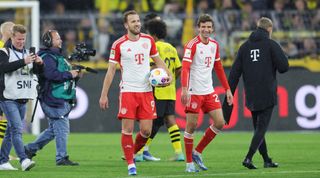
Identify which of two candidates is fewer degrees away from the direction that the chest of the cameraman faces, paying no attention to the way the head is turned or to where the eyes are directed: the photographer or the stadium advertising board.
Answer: the stadium advertising board

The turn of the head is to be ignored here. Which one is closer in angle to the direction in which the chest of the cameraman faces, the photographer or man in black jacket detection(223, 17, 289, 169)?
the man in black jacket

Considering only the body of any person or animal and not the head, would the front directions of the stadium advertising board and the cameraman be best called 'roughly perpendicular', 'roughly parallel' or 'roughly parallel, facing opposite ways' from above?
roughly perpendicular

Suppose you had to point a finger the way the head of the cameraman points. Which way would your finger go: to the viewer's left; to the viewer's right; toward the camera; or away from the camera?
to the viewer's right

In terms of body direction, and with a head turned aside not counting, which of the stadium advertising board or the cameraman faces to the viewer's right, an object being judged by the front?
the cameraman

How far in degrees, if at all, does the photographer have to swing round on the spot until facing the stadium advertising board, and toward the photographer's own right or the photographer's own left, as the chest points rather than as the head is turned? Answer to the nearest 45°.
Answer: approximately 90° to the photographer's own left

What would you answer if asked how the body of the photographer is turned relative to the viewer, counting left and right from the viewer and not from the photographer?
facing the viewer and to the right of the viewer

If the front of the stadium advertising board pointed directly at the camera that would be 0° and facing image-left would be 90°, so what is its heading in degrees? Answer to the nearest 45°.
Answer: approximately 0°

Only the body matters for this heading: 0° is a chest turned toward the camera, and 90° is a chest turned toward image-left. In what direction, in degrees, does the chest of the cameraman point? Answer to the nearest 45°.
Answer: approximately 270°
